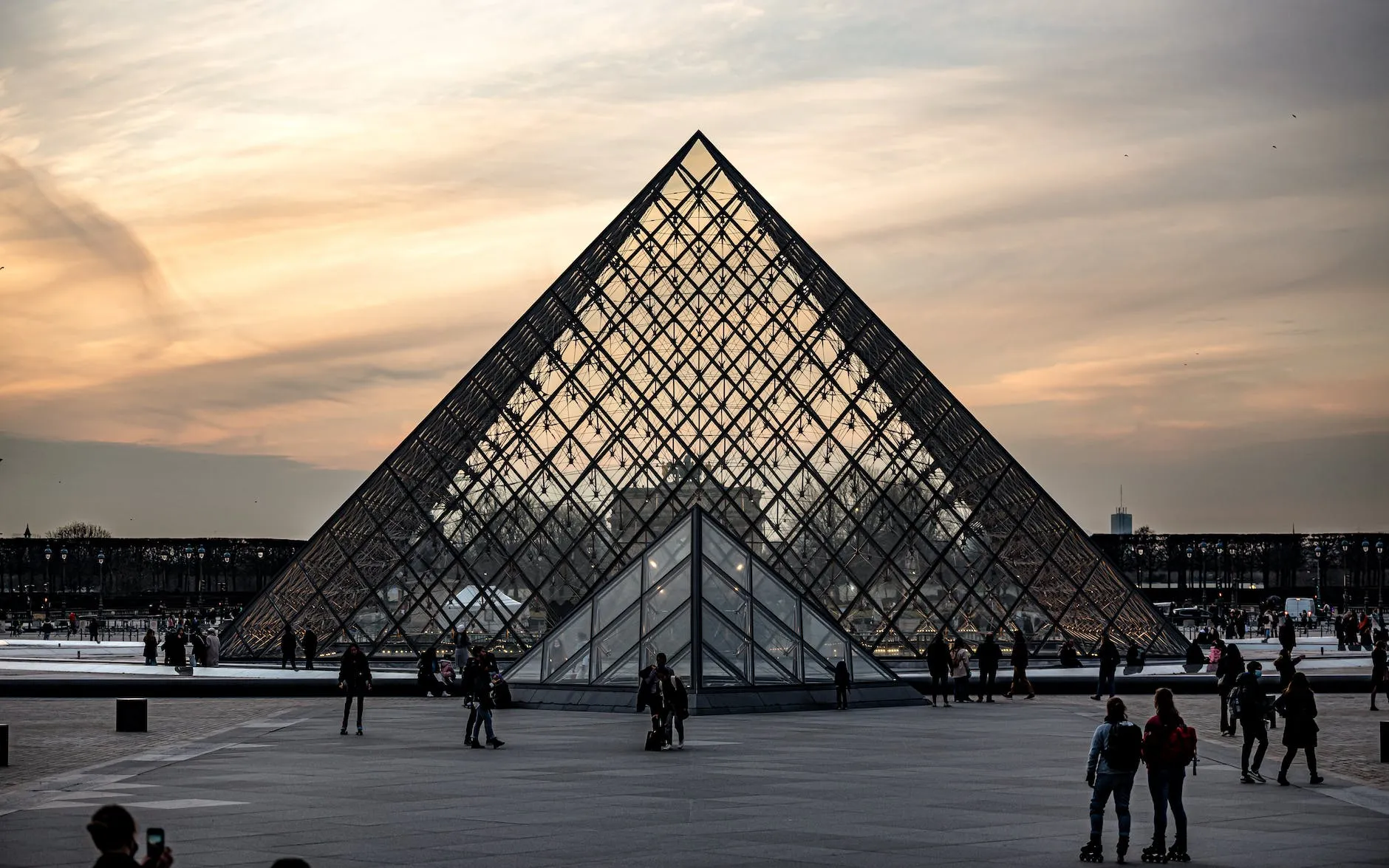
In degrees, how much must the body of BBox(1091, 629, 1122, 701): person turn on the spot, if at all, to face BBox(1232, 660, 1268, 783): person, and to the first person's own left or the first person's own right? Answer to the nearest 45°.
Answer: approximately 90° to the first person's own left

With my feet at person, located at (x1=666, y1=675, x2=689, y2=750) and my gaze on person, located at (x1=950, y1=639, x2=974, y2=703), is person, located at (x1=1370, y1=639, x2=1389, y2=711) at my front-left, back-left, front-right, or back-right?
front-right

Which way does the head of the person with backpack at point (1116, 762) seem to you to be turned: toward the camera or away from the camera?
away from the camera

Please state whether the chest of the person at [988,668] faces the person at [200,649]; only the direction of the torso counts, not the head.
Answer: no

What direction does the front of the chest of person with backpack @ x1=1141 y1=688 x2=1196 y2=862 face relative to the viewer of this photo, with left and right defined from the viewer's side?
facing away from the viewer and to the left of the viewer

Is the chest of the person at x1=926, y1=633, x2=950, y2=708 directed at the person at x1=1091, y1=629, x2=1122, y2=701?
no

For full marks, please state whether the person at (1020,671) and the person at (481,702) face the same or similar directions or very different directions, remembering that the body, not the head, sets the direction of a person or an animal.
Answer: very different directions

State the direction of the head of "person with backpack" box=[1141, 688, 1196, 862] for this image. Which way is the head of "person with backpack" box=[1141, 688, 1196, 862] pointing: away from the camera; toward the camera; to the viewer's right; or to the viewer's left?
away from the camera
